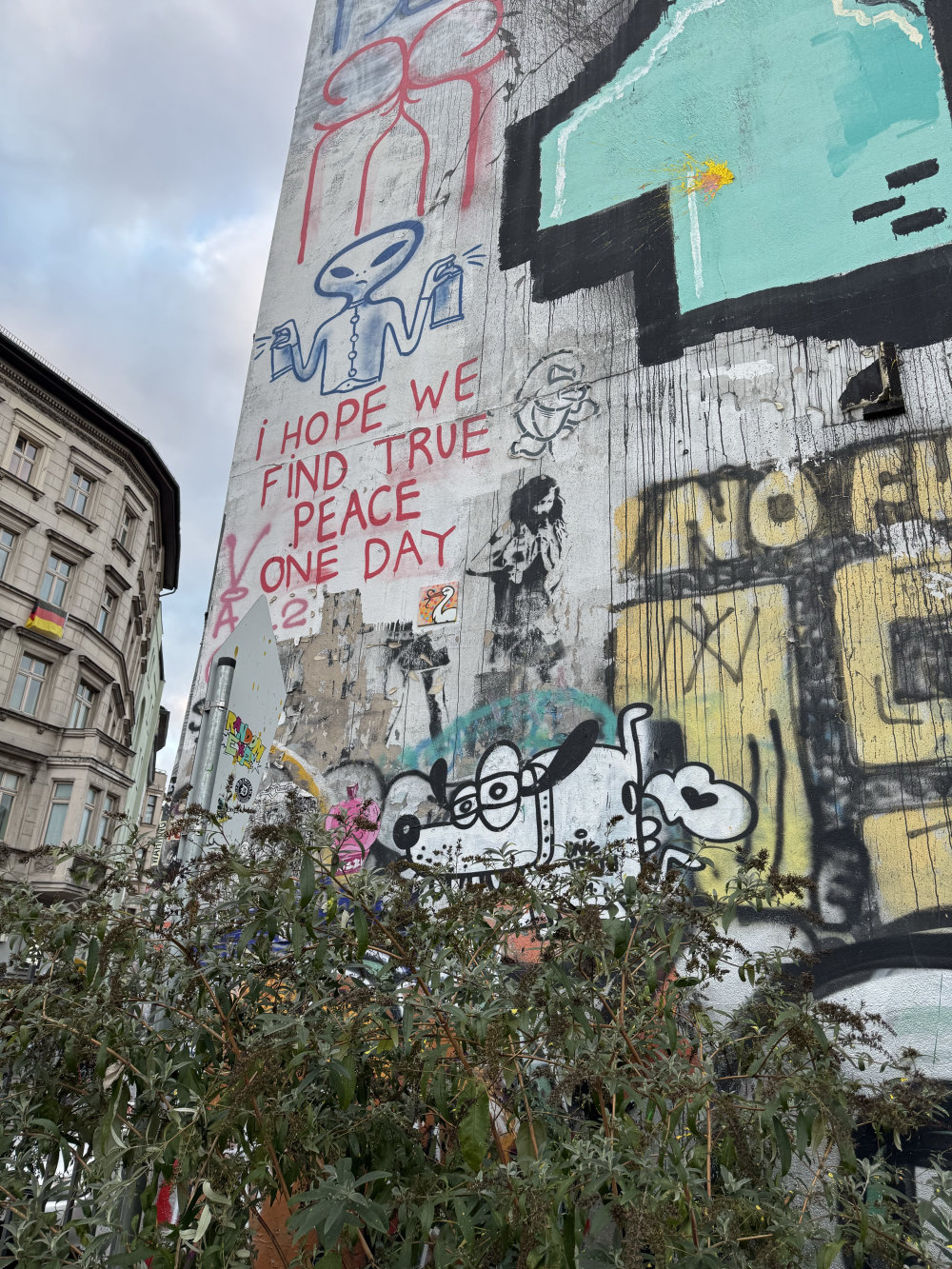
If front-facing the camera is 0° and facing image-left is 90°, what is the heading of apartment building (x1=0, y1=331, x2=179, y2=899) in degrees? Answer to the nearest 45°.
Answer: approximately 315°
